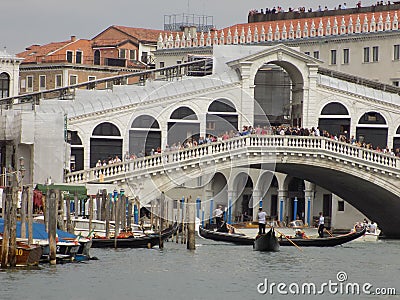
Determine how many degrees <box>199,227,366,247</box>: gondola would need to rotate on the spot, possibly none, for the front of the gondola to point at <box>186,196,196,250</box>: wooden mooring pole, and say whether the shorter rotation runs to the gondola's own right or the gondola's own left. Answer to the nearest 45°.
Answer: approximately 45° to the gondola's own left

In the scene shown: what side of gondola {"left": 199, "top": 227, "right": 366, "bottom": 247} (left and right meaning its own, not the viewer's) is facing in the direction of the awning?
front

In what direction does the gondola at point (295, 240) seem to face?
to the viewer's left
